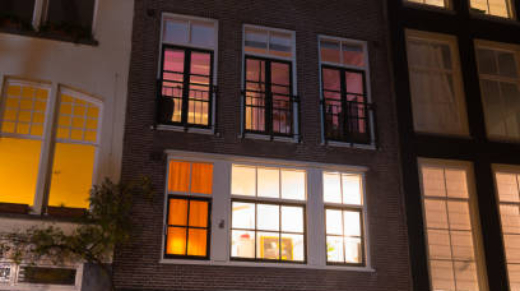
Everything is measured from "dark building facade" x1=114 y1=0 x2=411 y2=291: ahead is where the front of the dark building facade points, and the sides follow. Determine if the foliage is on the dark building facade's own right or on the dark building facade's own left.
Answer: on the dark building facade's own right

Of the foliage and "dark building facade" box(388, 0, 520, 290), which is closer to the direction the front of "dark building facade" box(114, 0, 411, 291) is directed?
the foliage

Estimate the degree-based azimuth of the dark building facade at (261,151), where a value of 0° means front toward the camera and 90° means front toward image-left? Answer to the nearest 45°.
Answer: approximately 0°

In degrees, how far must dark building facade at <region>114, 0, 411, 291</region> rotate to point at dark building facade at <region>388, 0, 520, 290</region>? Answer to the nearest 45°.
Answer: approximately 90° to its left
